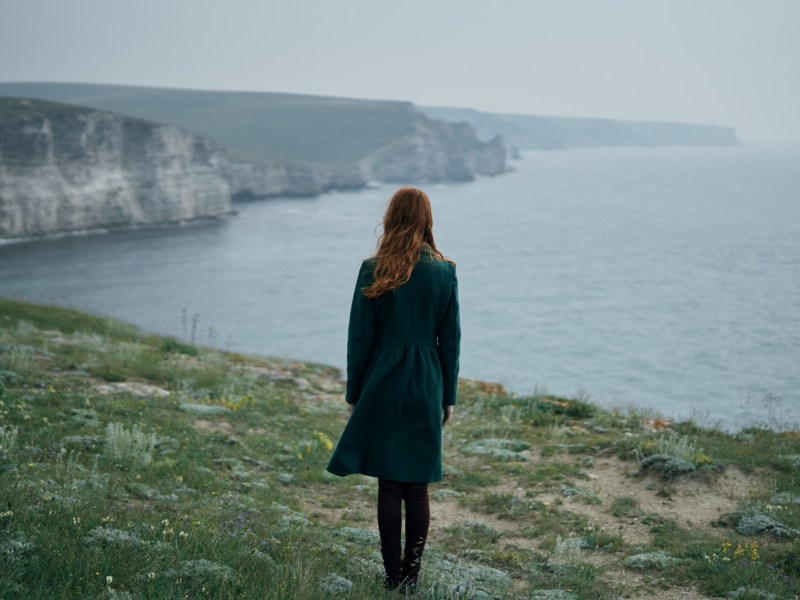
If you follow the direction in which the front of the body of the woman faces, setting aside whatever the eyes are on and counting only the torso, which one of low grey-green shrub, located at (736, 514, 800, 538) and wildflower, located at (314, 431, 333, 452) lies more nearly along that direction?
the wildflower

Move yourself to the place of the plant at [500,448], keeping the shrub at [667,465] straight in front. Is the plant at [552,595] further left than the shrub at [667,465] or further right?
right

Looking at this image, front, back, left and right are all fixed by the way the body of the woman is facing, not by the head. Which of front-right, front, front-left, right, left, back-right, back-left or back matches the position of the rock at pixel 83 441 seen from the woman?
front-left

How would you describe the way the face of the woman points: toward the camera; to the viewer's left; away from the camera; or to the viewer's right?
away from the camera

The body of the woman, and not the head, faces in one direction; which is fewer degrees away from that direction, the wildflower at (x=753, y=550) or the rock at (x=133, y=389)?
the rock

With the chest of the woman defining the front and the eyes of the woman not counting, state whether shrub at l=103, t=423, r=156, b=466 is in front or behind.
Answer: in front

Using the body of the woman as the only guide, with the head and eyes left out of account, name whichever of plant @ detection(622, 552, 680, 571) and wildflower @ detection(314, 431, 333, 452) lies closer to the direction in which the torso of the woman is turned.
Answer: the wildflower

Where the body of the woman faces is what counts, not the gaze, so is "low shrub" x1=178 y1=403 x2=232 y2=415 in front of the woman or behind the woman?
in front

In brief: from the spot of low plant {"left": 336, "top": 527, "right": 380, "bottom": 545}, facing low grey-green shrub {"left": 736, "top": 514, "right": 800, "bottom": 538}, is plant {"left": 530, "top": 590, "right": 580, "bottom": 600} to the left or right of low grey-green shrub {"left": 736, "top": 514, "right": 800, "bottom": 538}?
right

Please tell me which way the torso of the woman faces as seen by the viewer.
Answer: away from the camera

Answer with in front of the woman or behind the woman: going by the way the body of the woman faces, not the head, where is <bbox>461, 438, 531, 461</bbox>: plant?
in front
